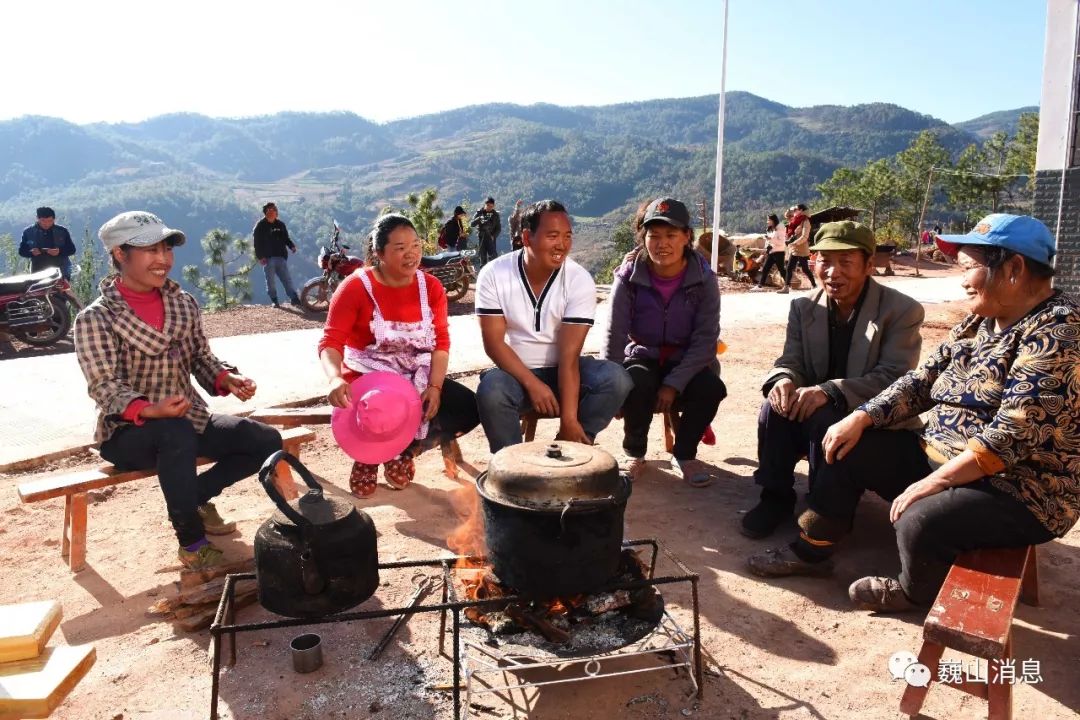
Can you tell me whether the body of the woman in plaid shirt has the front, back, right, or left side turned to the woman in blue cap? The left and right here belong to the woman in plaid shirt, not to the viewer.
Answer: front

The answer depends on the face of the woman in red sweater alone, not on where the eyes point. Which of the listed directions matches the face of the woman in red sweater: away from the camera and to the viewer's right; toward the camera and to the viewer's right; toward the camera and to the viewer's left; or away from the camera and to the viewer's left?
toward the camera and to the viewer's right

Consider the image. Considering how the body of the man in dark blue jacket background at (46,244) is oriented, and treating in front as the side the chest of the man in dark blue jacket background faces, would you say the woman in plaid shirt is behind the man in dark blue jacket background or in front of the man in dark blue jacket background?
in front

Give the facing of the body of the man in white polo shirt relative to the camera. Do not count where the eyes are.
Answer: toward the camera

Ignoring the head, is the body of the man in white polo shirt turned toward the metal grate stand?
yes

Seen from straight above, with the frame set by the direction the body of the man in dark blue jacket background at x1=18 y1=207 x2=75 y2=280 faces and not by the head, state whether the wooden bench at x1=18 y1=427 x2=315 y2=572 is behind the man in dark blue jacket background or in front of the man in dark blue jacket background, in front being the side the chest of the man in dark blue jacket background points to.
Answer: in front

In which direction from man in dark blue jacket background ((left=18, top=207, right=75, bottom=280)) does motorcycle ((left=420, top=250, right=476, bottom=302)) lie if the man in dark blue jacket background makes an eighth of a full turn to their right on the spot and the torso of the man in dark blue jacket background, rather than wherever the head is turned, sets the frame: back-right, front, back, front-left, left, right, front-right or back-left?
back-left

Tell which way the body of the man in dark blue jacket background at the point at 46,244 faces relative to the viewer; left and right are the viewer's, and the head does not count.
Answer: facing the viewer

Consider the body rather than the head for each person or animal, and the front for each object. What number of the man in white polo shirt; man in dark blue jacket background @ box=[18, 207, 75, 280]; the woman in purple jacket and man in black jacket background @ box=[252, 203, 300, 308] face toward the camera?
4

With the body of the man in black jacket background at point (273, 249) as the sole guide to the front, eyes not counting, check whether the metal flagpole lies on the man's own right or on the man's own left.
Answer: on the man's own left

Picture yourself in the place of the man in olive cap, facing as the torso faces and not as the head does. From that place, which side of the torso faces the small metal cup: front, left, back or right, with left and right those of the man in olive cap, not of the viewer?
front

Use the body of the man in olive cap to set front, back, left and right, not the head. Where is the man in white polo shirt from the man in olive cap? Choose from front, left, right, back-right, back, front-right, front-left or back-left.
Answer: front-right

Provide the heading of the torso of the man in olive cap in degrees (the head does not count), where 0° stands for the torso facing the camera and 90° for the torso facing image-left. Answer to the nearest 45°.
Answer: approximately 45°

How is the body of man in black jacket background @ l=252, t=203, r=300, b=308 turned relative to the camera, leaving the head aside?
toward the camera

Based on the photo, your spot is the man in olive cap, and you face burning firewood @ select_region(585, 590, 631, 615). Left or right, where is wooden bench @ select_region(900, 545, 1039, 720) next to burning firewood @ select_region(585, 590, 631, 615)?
left

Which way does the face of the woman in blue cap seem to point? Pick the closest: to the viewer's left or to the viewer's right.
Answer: to the viewer's left
